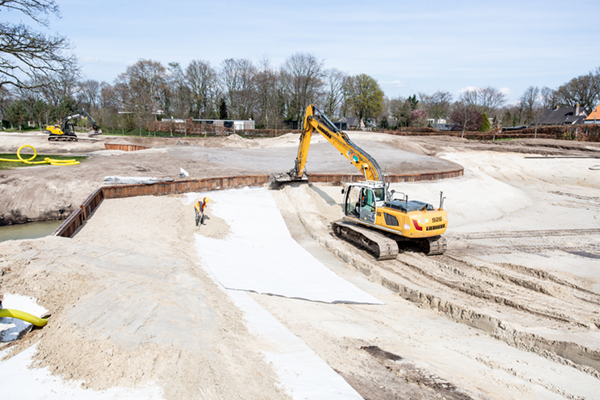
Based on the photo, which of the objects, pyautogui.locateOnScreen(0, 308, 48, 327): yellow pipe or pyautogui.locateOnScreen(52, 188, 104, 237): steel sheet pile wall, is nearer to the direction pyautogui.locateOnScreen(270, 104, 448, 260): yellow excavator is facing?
the steel sheet pile wall

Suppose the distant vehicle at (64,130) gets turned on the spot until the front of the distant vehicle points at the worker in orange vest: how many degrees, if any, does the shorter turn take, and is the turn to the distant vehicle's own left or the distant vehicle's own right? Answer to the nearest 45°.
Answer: approximately 90° to the distant vehicle's own right

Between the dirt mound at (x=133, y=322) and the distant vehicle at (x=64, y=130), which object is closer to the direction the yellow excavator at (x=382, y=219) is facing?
the distant vehicle

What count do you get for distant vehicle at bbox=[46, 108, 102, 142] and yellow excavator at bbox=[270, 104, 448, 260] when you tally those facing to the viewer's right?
1

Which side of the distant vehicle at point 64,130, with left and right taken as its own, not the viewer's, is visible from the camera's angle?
right

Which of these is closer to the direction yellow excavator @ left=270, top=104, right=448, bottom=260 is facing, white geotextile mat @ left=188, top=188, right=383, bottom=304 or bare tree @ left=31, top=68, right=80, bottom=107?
the bare tree

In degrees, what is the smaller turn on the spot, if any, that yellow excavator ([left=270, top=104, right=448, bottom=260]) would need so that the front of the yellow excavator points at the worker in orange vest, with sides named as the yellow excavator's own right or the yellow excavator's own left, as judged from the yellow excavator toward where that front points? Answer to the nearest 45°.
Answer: approximately 45° to the yellow excavator's own left

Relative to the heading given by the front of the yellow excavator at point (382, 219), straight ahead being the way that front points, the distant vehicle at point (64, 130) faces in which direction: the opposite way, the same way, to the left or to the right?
to the right

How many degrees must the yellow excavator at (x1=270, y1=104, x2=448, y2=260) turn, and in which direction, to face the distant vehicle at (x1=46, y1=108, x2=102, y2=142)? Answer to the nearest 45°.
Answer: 0° — it already faces it

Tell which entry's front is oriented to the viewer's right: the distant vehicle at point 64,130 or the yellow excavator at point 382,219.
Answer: the distant vehicle

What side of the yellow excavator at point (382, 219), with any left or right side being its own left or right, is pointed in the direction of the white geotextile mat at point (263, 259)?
left

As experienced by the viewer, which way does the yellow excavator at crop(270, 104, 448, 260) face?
facing away from the viewer and to the left of the viewer

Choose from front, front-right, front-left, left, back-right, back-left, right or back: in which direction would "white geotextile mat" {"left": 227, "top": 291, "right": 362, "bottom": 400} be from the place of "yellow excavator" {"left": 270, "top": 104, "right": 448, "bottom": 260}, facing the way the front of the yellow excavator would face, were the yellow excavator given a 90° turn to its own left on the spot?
front-left
